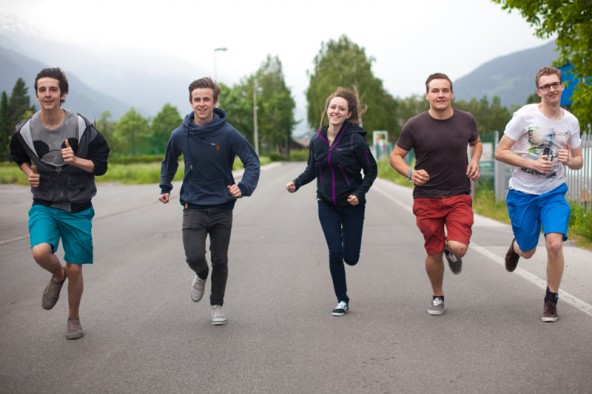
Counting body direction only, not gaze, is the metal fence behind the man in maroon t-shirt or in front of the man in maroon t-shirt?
behind

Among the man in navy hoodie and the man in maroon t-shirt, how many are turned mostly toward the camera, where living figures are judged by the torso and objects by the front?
2

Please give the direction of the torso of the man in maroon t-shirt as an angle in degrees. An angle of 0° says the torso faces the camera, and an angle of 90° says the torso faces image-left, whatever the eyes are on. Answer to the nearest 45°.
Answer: approximately 0°

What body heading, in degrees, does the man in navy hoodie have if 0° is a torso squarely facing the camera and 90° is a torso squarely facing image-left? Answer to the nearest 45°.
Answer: approximately 0°

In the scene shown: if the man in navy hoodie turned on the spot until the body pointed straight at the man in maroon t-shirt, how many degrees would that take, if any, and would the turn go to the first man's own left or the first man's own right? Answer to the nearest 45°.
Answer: approximately 90° to the first man's own left
